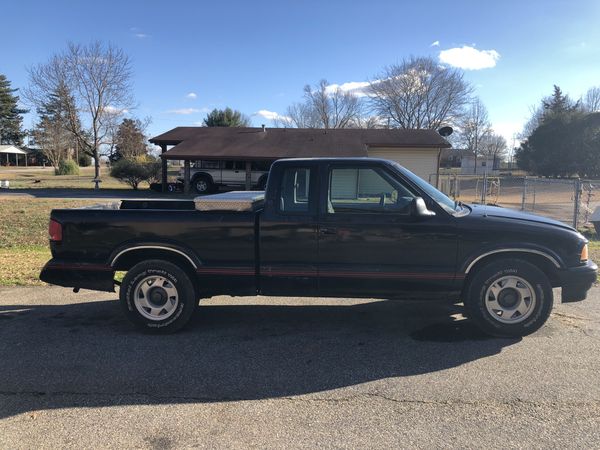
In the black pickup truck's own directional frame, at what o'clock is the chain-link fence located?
The chain-link fence is roughly at 10 o'clock from the black pickup truck.

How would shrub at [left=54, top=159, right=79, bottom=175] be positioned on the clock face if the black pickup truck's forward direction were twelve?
The shrub is roughly at 8 o'clock from the black pickup truck.

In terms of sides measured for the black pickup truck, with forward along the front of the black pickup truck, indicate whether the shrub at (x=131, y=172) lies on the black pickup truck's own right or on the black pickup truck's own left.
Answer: on the black pickup truck's own left

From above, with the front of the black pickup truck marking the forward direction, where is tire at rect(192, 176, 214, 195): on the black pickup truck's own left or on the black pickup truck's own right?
on the black pickup truck's own left

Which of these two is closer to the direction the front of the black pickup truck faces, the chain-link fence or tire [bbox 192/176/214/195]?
the chain-link fence

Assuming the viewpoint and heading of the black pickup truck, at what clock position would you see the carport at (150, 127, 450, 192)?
The carport is roughly at 9 o'clock from the black pickup truck.

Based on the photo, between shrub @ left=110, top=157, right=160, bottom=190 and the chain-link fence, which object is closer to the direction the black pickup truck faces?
the chain-link fence

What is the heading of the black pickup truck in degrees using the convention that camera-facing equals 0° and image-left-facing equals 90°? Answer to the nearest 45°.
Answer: approximately 270°
